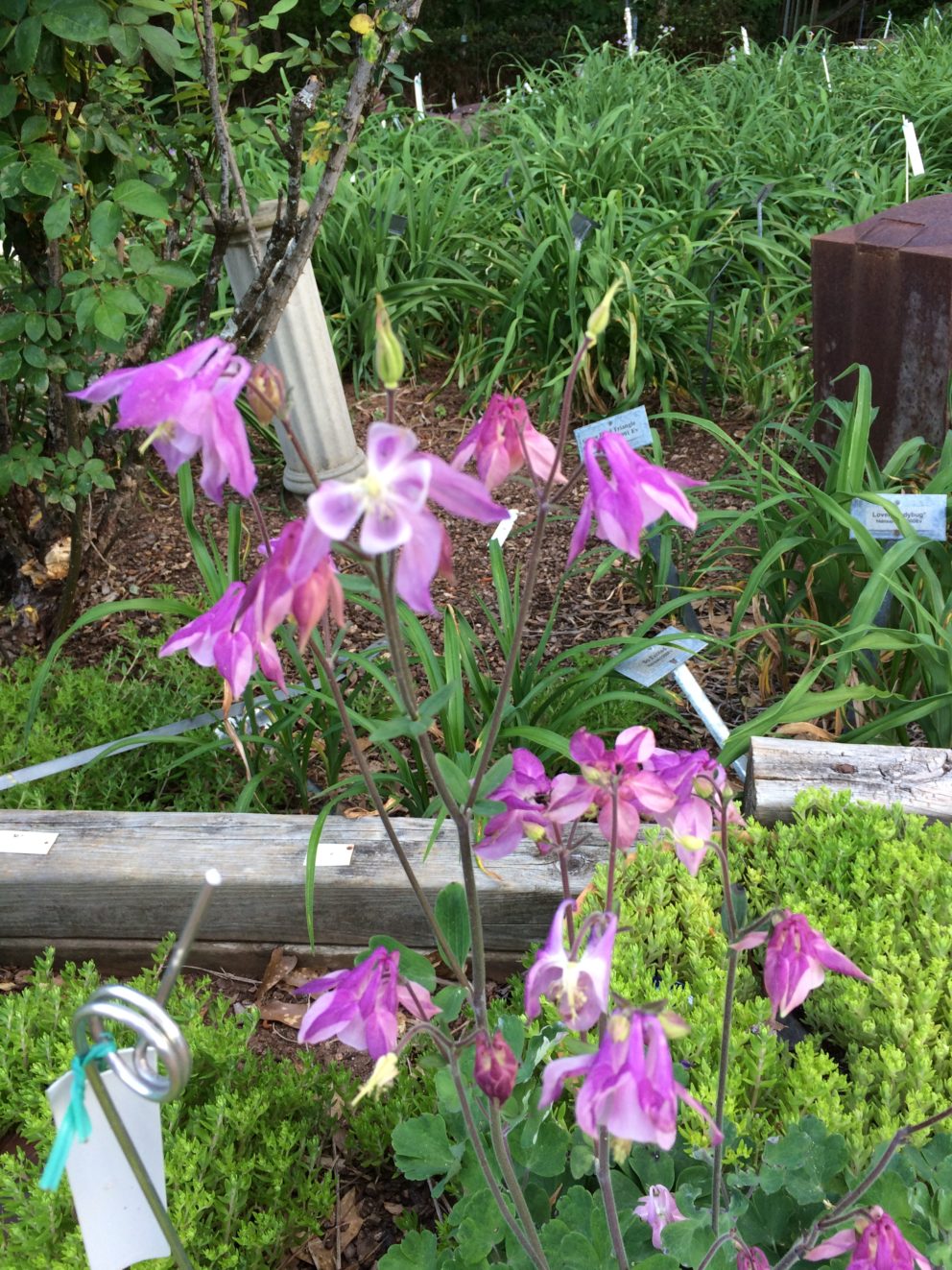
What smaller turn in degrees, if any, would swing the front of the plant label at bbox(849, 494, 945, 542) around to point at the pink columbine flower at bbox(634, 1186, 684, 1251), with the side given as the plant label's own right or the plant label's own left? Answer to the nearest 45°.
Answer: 0° — it already faces it

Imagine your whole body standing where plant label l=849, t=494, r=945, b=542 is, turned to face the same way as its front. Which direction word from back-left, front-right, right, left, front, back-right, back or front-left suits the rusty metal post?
back

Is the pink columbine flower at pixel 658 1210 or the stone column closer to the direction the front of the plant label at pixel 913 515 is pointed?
the pink columbine flower

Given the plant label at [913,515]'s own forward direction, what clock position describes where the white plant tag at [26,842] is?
The white plant tag is roughly at 2 o'clock from the plant label.

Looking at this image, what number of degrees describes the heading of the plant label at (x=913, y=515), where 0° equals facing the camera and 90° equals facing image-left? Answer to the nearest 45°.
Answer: approximately 0°

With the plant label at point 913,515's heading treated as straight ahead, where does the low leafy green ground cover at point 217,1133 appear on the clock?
The low leafy green ground cover is roughly at 1 o'clock from the plant label.

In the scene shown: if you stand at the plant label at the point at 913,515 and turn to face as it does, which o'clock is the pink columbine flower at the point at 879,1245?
The pink columbine flower is roughly at 12 o'clock from the plant label.

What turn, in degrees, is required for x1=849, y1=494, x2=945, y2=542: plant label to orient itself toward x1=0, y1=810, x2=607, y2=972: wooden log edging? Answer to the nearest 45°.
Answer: approximately 45° to its right
